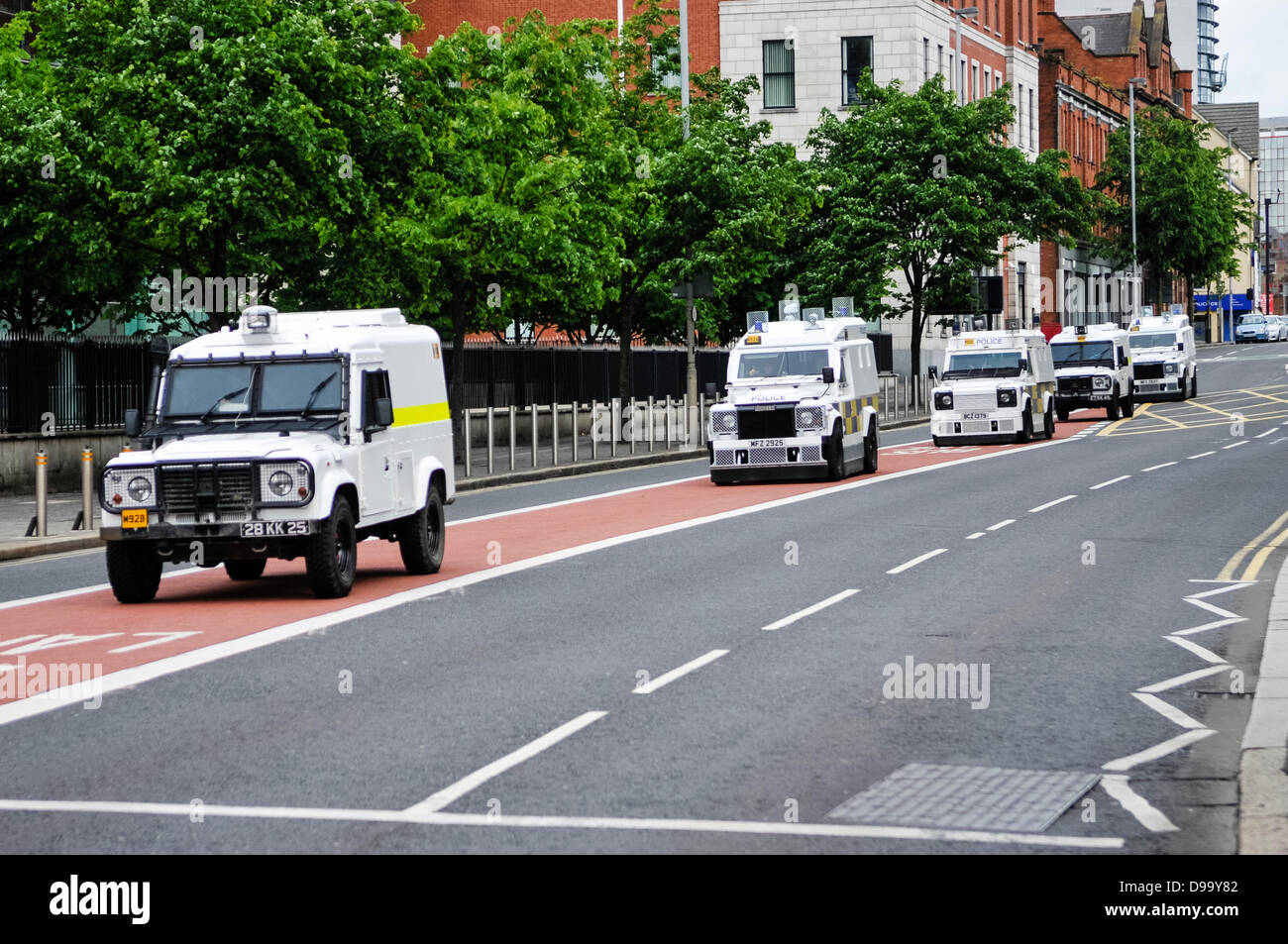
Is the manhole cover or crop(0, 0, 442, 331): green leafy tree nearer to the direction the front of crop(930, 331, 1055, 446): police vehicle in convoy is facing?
the manhole cover

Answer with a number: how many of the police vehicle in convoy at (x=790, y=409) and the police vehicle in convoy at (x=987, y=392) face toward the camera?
2

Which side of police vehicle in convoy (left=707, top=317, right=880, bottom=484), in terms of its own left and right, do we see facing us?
front

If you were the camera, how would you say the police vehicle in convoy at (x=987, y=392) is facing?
facing the viewer

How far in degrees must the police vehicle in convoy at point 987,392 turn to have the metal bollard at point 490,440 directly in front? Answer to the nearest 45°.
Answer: approximately 45° to its right

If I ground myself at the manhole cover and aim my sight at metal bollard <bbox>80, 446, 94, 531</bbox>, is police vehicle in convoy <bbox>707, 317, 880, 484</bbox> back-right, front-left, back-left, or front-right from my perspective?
front-right

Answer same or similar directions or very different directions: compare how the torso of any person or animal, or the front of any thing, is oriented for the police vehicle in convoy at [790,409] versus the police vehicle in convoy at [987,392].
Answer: same or similar directions

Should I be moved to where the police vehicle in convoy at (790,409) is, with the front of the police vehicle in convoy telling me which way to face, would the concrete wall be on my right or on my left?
on my right

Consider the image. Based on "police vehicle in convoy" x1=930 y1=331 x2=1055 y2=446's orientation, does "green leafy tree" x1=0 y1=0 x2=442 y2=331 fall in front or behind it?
in front

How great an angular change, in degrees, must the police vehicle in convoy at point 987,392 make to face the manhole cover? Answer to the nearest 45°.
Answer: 0° — it already faces it

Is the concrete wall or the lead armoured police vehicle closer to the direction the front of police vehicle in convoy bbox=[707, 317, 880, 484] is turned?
the lead armoured police vehicle

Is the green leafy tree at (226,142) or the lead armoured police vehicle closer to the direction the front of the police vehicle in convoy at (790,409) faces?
the lead armoured police vehicle
